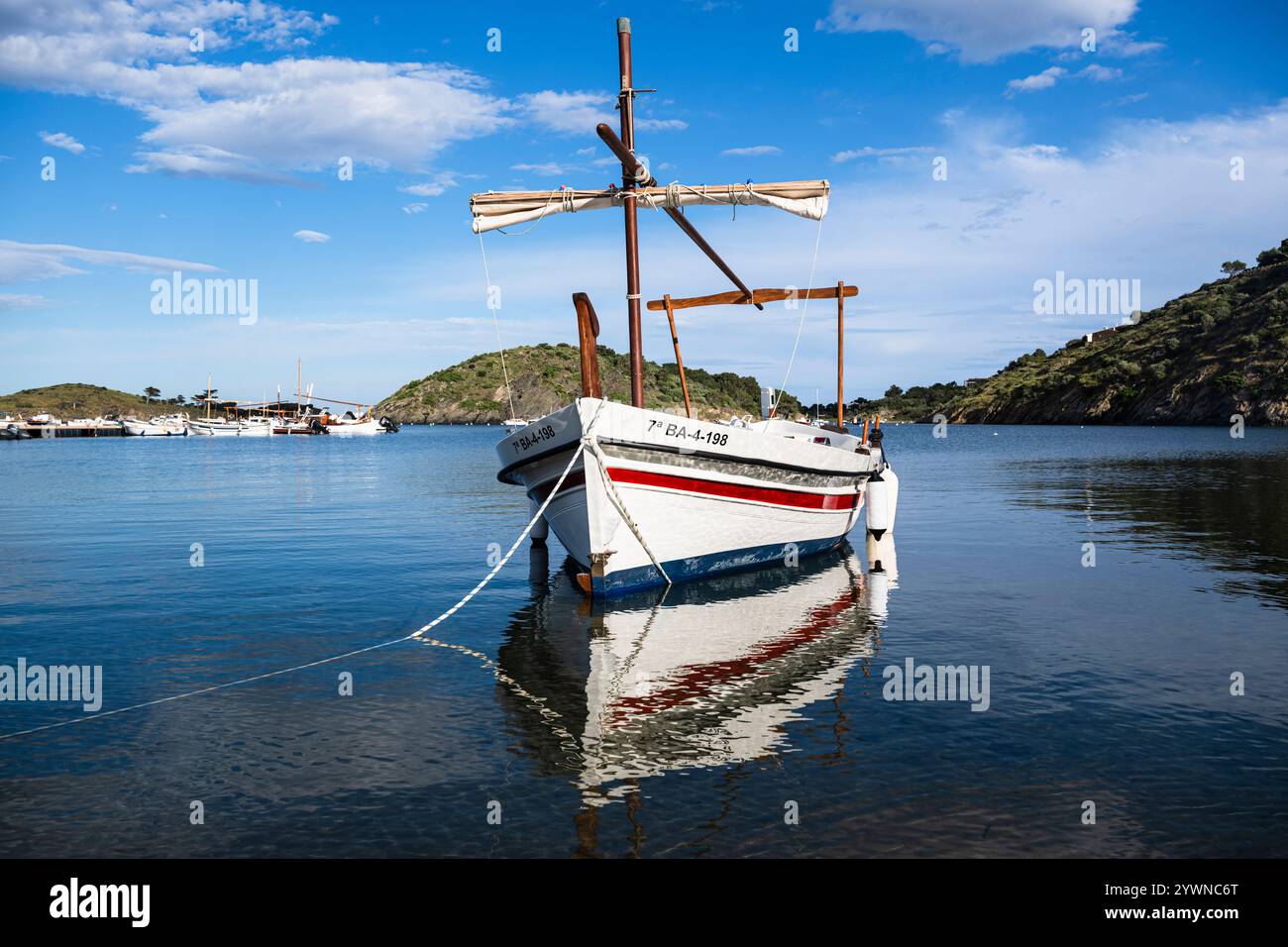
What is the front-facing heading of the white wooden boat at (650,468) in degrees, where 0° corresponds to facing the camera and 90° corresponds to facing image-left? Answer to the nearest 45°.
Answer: approximately 45°
